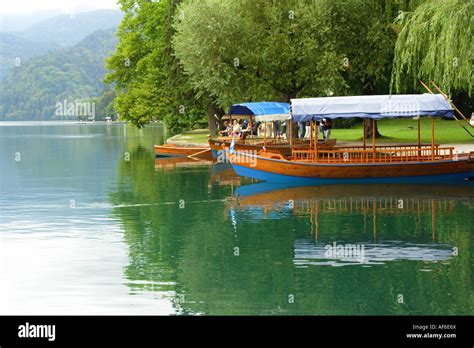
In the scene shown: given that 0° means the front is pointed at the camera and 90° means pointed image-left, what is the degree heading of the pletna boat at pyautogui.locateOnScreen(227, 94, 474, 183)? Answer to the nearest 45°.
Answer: approximately 90°
